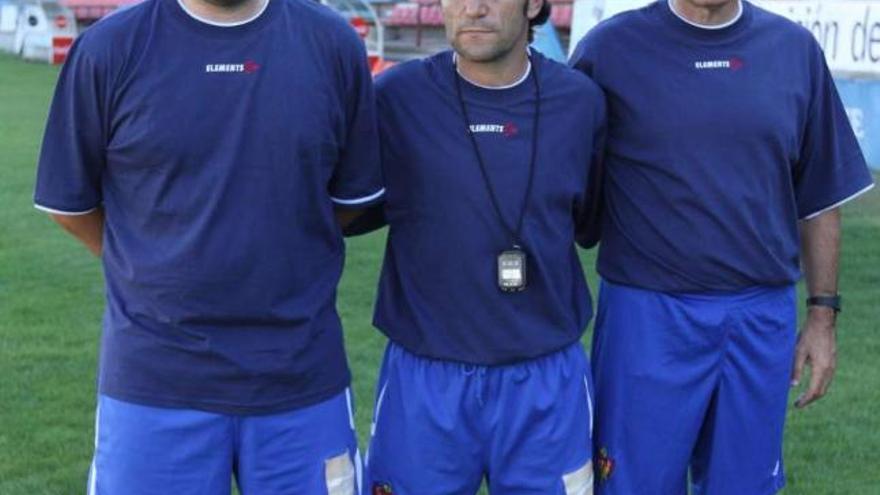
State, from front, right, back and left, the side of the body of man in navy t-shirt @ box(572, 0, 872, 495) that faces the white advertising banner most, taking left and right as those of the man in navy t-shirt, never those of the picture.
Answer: back

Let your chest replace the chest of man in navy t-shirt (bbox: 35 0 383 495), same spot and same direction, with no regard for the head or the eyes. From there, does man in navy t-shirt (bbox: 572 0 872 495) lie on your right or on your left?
on your left

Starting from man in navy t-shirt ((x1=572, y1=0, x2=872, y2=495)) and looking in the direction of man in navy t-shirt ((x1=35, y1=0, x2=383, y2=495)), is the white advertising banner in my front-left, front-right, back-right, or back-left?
back-right

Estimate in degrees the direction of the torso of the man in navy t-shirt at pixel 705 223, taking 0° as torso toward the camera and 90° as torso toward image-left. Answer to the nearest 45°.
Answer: approximately 0°

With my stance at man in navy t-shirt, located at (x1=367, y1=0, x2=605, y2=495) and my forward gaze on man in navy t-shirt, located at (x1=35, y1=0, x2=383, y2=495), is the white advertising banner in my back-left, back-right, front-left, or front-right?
back-right

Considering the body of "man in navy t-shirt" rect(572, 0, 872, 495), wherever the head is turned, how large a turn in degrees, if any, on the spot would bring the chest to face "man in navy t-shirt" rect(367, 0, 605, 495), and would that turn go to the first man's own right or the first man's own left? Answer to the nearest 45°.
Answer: approximately 45° to the first man's own right

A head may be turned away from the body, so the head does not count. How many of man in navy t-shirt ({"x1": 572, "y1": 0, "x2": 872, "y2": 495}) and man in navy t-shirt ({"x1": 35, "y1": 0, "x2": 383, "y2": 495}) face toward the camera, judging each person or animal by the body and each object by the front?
2

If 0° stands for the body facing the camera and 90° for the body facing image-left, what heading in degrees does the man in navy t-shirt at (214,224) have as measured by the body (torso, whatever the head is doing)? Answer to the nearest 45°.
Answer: approximately 0°

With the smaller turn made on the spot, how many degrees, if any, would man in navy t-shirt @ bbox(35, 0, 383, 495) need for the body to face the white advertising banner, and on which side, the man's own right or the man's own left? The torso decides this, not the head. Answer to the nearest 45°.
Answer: approximately 135° to the man's own left

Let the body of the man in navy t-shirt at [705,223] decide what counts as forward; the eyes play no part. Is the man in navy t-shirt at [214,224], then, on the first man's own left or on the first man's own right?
on the first man's own right

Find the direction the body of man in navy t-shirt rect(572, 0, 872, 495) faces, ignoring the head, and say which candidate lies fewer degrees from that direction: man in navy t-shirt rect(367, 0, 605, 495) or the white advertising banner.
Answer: the man in navy t-shirt
